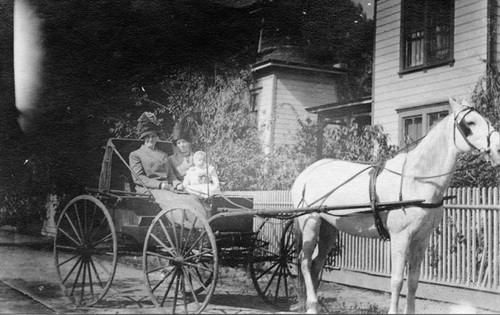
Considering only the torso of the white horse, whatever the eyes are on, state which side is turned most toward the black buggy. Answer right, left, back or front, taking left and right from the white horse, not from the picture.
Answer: back

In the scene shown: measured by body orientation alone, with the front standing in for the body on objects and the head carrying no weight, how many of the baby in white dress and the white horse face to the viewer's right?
1

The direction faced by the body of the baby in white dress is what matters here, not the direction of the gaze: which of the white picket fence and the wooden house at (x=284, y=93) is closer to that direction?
the white picket fence

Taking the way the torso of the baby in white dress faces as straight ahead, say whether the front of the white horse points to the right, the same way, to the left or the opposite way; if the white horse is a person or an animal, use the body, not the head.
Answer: to the left

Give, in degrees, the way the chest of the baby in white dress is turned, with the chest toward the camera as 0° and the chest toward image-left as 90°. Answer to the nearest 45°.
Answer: approximately 0°

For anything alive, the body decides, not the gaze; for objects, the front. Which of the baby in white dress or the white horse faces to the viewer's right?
the white horse

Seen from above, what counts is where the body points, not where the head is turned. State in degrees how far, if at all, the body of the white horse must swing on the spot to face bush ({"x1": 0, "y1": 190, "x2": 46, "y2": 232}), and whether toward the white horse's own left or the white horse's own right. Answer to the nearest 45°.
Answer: approximately 135° to the white horse's own left

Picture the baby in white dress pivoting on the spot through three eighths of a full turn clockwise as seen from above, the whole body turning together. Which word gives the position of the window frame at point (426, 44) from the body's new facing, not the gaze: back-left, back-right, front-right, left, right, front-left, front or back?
right

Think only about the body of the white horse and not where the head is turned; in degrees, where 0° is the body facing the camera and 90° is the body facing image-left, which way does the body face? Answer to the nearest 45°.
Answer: approximately 270°

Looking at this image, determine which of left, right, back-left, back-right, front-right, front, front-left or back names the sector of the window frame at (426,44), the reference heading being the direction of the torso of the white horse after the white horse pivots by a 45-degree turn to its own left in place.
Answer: front-left
